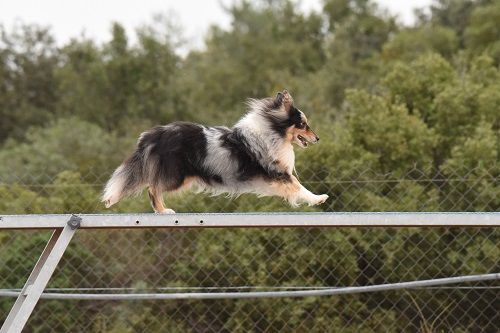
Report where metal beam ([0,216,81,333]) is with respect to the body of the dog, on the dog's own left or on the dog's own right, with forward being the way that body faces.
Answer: on the dog's own right

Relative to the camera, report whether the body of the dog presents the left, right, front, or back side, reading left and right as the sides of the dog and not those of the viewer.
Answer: right

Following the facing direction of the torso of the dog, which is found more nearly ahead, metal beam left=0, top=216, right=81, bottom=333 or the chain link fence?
the chain link fence
